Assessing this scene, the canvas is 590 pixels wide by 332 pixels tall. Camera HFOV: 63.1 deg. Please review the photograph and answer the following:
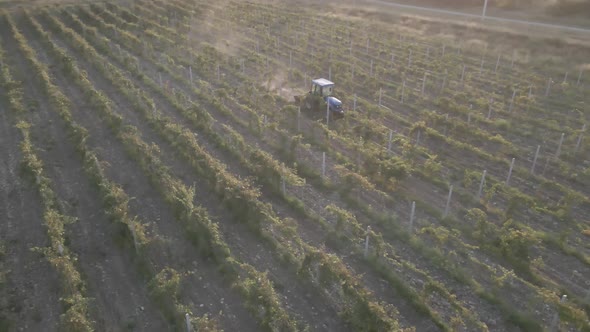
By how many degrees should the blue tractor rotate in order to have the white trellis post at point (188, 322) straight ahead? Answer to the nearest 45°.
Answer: approximately 45° to its right

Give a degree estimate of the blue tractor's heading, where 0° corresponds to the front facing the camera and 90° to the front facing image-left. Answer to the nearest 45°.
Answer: approximately 315°
